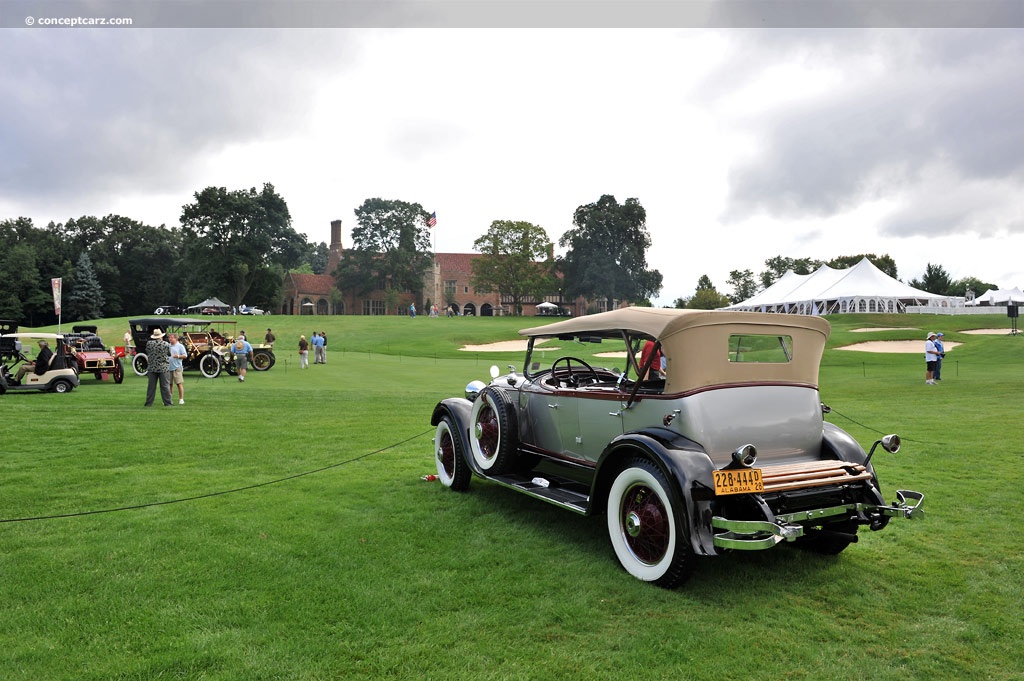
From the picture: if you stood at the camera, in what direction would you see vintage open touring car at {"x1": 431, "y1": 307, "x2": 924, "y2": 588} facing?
facing away from the viewer and to the left of the viewer

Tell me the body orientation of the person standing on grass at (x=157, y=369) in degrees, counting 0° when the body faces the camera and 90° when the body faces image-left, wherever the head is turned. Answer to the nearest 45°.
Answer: approximately 180°

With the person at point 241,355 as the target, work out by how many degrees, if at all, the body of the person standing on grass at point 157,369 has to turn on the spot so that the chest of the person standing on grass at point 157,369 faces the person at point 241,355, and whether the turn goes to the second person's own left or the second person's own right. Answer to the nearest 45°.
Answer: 0° — they already face them
